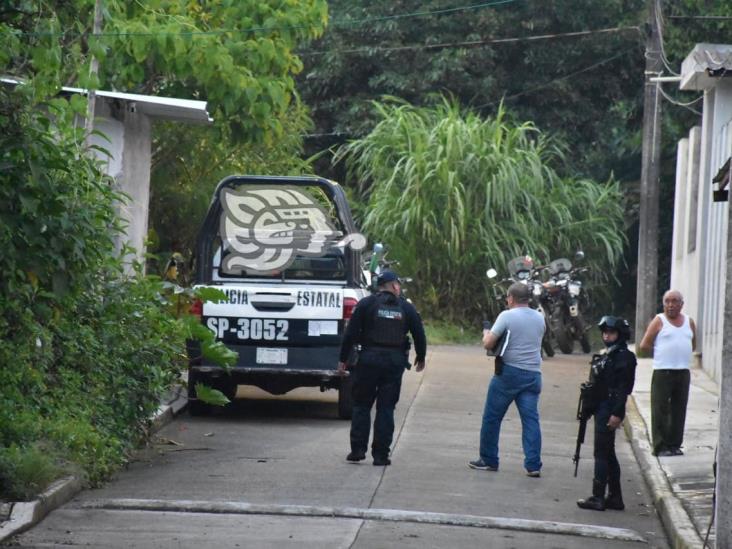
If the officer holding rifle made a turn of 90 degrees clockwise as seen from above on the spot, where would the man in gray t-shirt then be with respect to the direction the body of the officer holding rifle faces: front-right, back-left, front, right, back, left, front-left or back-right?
front-left

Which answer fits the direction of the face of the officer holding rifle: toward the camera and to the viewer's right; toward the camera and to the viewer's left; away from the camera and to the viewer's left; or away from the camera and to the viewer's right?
toward the camera and to the viewer's left

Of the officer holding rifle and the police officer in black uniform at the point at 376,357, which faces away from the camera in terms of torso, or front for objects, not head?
the police officer in black uniform

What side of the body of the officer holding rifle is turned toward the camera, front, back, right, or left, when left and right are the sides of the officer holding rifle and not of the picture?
left

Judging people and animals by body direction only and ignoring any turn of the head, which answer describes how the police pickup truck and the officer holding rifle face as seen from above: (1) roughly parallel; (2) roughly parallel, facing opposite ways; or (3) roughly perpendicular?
roughly perpendicular

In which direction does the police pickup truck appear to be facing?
away from the camera

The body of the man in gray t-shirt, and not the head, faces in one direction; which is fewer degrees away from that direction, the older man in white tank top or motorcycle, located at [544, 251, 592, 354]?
the motorcycle

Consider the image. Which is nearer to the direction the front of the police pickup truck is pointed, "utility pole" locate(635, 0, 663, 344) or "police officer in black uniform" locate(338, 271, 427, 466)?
the utility pole

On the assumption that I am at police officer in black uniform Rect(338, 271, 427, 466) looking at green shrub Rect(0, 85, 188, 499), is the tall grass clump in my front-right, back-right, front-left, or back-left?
back-right

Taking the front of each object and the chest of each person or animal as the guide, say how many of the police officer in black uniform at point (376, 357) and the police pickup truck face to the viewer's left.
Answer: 0

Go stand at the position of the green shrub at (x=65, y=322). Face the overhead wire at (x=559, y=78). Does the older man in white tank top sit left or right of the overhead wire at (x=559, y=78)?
right

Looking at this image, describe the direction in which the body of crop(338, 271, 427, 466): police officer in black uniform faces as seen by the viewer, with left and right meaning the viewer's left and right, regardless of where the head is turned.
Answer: facing away from the viewer
